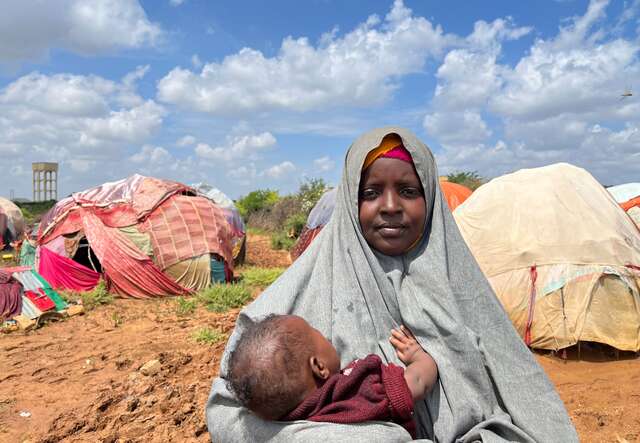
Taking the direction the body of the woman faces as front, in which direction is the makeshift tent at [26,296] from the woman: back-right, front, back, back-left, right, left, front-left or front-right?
back-right

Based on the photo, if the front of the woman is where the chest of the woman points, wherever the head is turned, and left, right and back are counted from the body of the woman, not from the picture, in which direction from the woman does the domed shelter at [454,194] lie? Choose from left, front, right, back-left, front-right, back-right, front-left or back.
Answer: back

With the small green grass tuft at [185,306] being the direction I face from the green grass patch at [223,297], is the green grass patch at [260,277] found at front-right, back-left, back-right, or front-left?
back-right

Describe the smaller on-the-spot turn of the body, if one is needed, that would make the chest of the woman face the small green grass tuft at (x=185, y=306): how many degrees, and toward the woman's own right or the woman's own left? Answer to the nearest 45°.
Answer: approximately 135° to the woman's own right

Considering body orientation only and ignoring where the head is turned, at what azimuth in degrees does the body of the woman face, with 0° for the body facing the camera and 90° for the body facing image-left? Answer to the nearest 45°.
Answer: approximately 0°

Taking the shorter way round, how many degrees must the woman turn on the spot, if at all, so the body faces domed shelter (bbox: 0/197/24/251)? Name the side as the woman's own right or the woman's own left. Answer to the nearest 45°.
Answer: approximately 135° to the woman's own right
